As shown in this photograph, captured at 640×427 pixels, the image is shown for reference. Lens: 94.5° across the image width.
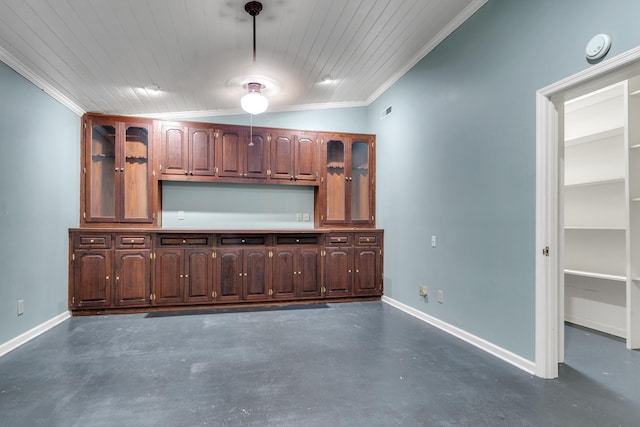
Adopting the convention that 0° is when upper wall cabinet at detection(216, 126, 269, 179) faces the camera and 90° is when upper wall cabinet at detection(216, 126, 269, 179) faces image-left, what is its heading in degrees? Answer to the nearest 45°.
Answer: approximately 0°

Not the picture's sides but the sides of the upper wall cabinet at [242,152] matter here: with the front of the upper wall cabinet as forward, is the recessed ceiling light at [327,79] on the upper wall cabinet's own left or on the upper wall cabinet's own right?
on the upper wall cabinet's own left

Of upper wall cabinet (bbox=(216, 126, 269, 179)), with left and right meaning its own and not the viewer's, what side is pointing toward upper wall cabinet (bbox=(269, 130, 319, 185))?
left

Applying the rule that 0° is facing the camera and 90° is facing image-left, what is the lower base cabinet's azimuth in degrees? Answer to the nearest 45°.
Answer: approximately 0°

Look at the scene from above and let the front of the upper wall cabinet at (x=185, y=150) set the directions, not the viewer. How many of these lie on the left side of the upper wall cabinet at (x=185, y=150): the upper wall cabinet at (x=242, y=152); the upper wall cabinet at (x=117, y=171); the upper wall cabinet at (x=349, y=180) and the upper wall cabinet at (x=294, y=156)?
3

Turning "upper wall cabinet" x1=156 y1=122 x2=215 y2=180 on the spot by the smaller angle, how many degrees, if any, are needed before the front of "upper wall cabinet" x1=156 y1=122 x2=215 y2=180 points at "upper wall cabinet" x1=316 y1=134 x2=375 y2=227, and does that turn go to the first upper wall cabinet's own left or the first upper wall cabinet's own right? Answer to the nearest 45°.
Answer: approximately 90° to the first upper wall cabinet's own left

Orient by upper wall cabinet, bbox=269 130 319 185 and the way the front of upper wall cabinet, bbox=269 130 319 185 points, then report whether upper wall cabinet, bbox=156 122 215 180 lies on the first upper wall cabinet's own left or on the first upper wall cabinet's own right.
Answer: on the first upper wall cabinet's own right
